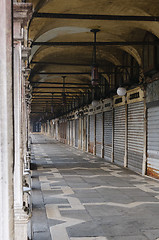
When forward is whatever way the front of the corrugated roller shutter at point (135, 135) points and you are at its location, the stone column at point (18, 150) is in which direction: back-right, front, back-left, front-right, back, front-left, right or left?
front-left

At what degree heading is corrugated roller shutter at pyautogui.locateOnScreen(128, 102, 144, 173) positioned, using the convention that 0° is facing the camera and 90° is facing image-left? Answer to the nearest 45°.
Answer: approximately 45°

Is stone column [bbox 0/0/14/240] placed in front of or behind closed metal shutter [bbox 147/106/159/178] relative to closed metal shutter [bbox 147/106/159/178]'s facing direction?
in front

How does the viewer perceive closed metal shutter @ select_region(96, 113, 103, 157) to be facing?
facing to the left of the viewer

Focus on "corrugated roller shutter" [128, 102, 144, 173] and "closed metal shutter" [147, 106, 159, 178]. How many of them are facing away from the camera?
0

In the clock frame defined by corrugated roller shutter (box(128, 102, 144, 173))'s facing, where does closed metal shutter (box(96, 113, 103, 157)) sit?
The closed metal shutter is roughly at 4 o'clock from the corrugated roller shutter.

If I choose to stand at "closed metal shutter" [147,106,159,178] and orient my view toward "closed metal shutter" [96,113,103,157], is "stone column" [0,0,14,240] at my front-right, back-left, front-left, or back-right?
back-left

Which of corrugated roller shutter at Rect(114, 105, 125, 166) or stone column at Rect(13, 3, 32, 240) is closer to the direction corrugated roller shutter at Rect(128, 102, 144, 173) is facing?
the stone column

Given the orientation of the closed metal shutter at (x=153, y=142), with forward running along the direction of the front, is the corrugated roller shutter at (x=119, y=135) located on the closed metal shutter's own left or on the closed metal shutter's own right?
on the closed metal shutter's own right

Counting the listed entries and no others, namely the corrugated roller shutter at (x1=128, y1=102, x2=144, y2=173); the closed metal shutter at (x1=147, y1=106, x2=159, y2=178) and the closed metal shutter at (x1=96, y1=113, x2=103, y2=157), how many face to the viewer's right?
0

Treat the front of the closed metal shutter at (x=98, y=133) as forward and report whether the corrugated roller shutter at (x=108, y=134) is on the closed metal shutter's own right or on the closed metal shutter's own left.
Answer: on the closed metal shutter's own left

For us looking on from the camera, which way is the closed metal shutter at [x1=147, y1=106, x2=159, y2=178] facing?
facing the viewer and to the left of the viewer

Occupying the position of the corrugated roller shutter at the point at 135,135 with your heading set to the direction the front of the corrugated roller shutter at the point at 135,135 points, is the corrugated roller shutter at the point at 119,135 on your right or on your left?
on your right

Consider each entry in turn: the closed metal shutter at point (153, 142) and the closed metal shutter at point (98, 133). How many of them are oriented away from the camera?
0

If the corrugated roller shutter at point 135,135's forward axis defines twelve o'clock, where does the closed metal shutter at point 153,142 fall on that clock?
The closed metal shutter is roughly at 10 o'clock from the corrugated roller shutter.
